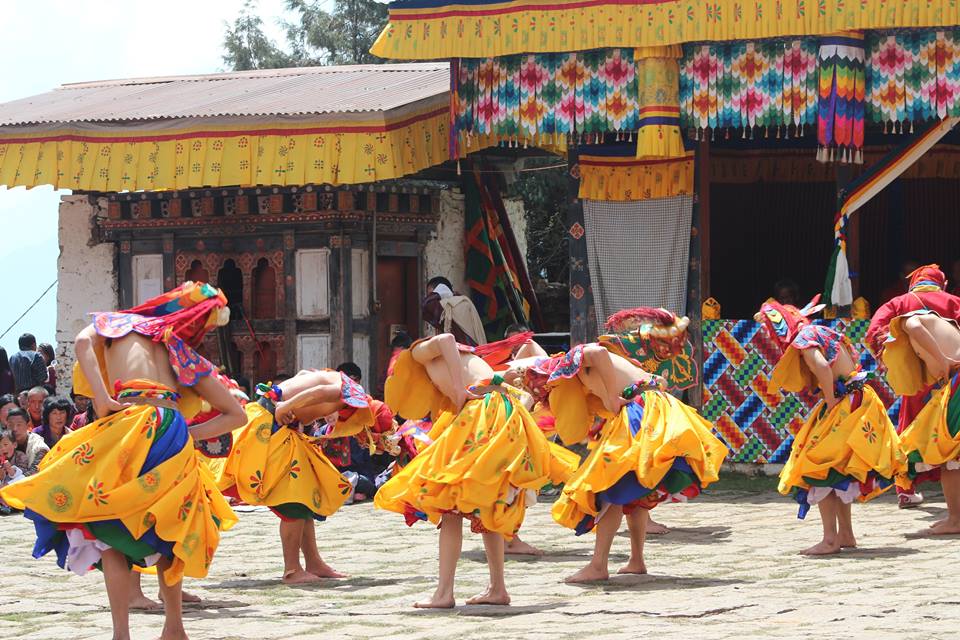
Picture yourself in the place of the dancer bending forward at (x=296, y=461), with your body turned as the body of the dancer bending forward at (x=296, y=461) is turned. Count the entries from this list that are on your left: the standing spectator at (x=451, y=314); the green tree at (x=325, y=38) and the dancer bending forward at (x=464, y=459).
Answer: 2

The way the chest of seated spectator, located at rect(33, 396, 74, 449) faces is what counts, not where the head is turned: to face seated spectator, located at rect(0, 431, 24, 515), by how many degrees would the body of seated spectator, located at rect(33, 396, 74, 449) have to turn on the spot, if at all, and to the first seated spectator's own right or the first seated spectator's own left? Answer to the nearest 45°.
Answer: approximately 90° to the first seated spectator's own right

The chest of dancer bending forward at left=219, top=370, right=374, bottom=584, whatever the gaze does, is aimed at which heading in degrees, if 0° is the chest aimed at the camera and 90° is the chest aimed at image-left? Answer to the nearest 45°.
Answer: approximately 270°

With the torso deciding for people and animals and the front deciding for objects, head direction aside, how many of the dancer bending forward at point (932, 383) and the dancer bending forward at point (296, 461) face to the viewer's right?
1

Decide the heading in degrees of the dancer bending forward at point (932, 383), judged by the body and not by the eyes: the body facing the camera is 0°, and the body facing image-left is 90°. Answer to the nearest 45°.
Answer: approximately 90°

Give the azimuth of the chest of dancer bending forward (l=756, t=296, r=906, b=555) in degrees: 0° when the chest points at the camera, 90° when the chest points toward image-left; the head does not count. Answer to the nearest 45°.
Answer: approximately 90°
